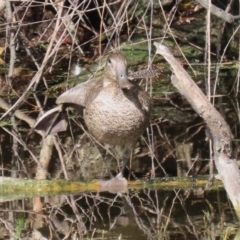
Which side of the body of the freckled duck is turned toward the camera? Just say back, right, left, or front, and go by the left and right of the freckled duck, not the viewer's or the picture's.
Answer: front

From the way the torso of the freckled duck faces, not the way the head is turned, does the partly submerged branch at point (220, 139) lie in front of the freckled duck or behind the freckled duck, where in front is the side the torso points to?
in front
